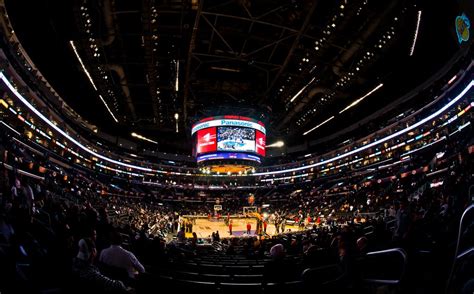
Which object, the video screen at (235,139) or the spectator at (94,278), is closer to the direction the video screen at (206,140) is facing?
the spectator

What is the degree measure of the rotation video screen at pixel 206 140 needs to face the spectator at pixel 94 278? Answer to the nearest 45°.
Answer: approximately 45° to its left

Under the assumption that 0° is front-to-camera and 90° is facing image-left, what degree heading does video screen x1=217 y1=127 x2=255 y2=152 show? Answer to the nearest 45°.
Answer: approximately 0°

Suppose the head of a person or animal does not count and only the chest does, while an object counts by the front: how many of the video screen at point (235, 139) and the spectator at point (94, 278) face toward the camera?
1

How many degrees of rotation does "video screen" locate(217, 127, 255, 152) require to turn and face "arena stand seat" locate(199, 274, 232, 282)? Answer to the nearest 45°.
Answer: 0° — it already faces it

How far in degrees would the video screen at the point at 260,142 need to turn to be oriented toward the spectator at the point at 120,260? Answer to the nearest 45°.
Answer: approximately 45° to its right

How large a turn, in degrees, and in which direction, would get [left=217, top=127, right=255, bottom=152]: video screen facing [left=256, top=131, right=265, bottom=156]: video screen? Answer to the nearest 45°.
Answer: approximately 135° to its left

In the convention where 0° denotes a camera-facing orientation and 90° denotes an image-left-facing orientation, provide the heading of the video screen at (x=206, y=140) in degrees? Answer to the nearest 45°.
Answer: approximately 45°
